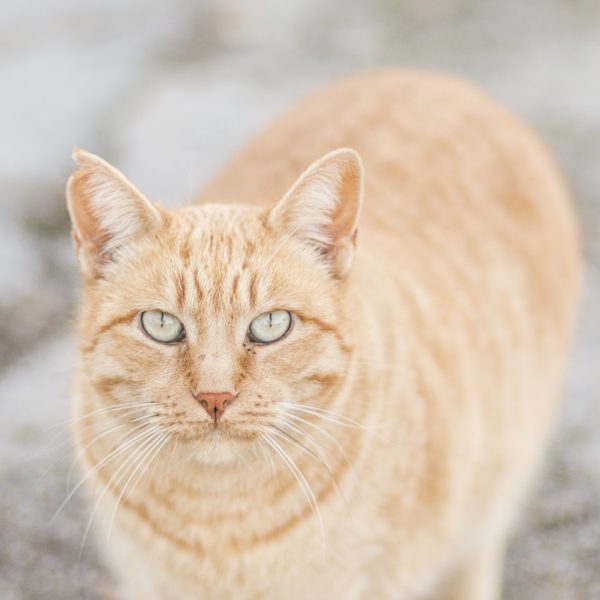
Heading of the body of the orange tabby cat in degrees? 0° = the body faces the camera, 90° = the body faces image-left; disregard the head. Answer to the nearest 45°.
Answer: approximately 45°
